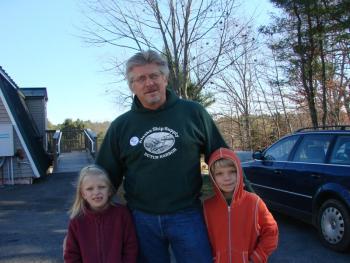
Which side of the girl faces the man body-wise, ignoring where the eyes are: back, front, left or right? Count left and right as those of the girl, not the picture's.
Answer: left

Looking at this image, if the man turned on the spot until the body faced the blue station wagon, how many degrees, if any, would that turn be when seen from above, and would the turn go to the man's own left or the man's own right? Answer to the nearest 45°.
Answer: approximately 135° to the man's own left

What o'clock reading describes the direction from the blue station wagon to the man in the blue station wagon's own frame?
The man is roughly at 8 o'clock from the blue station wagon.

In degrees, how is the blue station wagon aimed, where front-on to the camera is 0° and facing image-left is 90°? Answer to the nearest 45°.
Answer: approximately 135°

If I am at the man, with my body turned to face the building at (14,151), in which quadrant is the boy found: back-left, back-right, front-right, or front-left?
back-right

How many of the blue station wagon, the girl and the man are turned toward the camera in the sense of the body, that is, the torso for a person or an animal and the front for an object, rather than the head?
2

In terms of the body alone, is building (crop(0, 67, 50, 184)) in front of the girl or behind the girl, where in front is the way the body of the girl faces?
behind

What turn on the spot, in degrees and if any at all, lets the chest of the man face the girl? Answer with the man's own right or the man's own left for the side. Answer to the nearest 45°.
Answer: approximately 90° to the man's own right

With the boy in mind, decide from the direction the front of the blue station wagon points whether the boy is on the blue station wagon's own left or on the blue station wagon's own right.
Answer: on the blue station wagon's own left

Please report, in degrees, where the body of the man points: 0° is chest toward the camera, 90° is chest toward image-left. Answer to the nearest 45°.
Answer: approximately 0°

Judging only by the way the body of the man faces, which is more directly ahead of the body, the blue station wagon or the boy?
the boy
